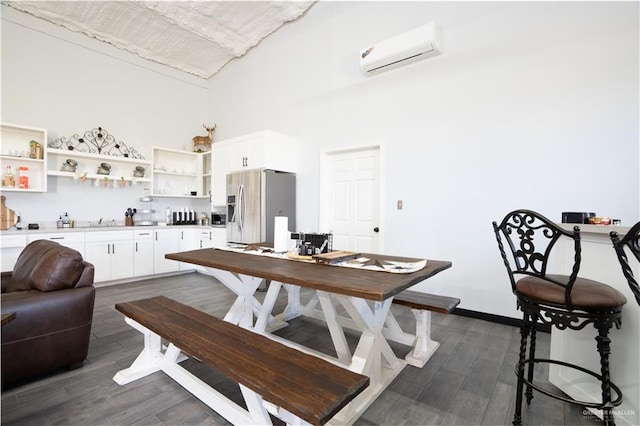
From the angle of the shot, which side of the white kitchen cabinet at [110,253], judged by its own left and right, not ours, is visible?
front

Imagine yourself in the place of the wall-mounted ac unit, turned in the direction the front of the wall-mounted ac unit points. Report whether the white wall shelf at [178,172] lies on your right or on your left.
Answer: on your right

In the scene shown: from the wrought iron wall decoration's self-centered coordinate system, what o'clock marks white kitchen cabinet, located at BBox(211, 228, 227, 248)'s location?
The white kitchen cabinet is roughly at 10 o'clock from the wrought iron wall decoration.

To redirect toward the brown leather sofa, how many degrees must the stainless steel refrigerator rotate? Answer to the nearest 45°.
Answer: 0° — it already faces it

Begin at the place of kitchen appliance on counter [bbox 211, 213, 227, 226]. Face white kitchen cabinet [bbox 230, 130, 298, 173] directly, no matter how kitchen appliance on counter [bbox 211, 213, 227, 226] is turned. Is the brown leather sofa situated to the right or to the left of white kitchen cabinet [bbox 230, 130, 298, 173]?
right

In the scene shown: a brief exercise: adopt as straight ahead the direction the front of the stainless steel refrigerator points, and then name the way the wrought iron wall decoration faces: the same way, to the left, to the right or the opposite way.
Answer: to the left

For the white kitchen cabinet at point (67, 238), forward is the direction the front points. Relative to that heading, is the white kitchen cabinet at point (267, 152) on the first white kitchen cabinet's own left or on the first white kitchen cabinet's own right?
on the first white kitchen cabinet's own left

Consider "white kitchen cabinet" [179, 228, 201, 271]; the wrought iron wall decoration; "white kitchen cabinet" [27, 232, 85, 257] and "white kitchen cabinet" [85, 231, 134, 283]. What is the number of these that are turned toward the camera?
4

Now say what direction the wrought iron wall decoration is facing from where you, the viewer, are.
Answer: facing the viewer

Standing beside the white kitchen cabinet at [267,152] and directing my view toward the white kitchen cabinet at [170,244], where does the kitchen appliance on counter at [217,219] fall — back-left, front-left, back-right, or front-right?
front-right

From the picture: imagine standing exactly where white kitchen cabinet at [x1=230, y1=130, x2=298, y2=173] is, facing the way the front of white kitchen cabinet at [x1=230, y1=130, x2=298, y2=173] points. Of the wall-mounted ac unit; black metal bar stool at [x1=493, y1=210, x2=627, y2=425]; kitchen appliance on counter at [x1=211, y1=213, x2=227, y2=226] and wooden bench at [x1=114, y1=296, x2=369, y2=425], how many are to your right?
1

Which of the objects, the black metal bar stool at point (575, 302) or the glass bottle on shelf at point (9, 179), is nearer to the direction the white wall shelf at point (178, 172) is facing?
the black metal bar stool

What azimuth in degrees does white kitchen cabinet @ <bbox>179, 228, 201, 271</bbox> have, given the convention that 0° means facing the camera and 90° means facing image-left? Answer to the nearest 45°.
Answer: approximately 0°

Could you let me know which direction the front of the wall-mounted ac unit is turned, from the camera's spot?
facing the viewer and to the left of the viewer
